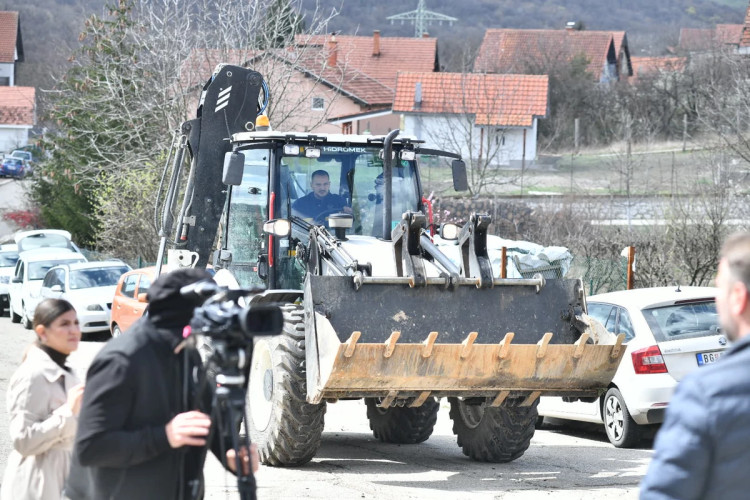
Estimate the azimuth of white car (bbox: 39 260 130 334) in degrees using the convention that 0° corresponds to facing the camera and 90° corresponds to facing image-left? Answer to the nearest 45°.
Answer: approximately 315°

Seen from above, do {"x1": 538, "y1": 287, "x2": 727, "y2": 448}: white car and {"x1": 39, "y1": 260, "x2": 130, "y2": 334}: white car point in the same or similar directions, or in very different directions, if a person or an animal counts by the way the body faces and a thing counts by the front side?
very different directions

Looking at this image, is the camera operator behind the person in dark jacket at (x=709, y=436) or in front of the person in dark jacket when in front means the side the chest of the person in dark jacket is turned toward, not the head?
in front

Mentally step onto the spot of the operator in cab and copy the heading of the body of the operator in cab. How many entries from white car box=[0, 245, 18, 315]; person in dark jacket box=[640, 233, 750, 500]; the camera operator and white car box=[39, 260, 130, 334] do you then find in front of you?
2

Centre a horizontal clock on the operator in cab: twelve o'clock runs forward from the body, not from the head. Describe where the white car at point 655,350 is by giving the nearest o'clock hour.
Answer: The white car is roughly at 9 o'clock from the operator in cab.

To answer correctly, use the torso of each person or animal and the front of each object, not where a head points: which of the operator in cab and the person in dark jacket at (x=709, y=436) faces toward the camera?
the operator in cab

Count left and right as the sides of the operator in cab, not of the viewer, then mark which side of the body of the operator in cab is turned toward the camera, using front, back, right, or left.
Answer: front

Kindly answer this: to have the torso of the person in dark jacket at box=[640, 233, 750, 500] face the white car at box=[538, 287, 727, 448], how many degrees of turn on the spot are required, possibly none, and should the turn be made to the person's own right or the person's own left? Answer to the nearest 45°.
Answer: approximately 45° to the person's own right

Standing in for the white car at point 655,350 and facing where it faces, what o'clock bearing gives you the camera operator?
The camera operator is roughly at 8 o'clock from the white car.

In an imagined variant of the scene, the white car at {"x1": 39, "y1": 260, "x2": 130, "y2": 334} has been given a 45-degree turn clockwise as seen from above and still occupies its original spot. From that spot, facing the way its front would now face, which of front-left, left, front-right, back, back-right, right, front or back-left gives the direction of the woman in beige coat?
front

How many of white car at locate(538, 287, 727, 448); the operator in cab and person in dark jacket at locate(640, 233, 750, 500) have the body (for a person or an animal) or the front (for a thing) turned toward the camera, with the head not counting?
1

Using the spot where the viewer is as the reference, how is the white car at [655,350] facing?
facing away from the viewer and to the left of the viewer

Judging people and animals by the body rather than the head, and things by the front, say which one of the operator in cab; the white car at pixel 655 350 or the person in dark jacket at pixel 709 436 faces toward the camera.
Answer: the operator in cab

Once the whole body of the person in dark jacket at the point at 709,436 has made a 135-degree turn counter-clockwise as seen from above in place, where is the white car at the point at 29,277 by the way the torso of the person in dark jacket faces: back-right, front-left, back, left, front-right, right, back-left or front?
back-right
